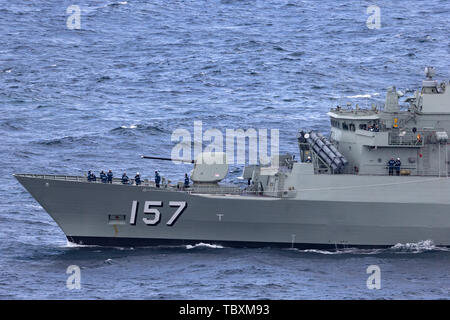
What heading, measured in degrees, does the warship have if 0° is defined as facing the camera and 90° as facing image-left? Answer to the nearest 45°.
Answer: approximately 90°
